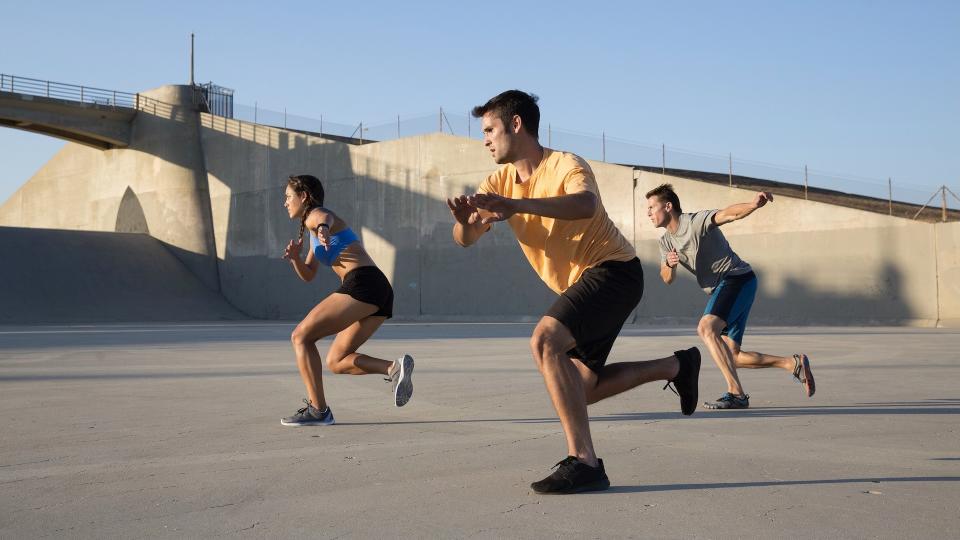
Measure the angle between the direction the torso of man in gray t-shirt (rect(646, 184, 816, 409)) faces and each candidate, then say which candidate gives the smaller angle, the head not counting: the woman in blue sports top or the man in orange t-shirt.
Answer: the woman in blue sports top

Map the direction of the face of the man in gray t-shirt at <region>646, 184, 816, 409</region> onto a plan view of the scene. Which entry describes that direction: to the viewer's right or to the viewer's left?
to the viewer's left

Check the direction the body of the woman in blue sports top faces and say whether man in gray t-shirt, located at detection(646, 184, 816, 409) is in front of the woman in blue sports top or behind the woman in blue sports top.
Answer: behind

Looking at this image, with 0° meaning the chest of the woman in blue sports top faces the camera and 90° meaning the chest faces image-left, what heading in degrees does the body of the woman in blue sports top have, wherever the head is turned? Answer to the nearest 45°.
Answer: approximately 90°

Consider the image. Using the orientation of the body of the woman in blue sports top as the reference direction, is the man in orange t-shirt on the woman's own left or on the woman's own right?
on the woman's own left

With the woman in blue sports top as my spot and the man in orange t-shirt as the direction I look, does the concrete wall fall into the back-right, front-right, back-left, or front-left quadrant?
back-left

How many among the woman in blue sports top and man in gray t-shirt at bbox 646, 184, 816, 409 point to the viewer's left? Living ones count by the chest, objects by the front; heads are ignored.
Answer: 2

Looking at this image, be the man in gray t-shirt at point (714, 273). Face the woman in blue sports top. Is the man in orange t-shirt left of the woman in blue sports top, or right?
left

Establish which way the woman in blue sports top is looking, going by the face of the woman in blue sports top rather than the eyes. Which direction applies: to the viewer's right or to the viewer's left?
to the viewer's left

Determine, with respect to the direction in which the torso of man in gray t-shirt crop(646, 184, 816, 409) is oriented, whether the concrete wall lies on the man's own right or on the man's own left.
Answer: on the man's own right

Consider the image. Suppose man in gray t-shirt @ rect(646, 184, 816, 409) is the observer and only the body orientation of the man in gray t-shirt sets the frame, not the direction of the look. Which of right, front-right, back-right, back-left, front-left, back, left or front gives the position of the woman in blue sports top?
front-left

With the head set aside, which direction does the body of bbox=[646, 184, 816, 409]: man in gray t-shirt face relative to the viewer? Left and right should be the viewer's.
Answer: facing to the left of the viewer

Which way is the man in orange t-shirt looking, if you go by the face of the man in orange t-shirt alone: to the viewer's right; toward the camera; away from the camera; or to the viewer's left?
to the viewer's left
